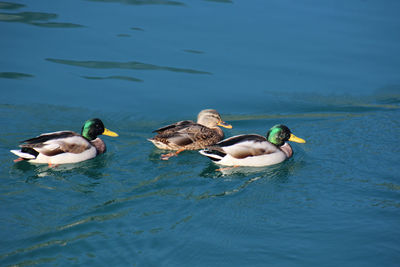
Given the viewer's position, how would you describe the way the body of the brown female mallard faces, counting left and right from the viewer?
facing to the right of the viewer
